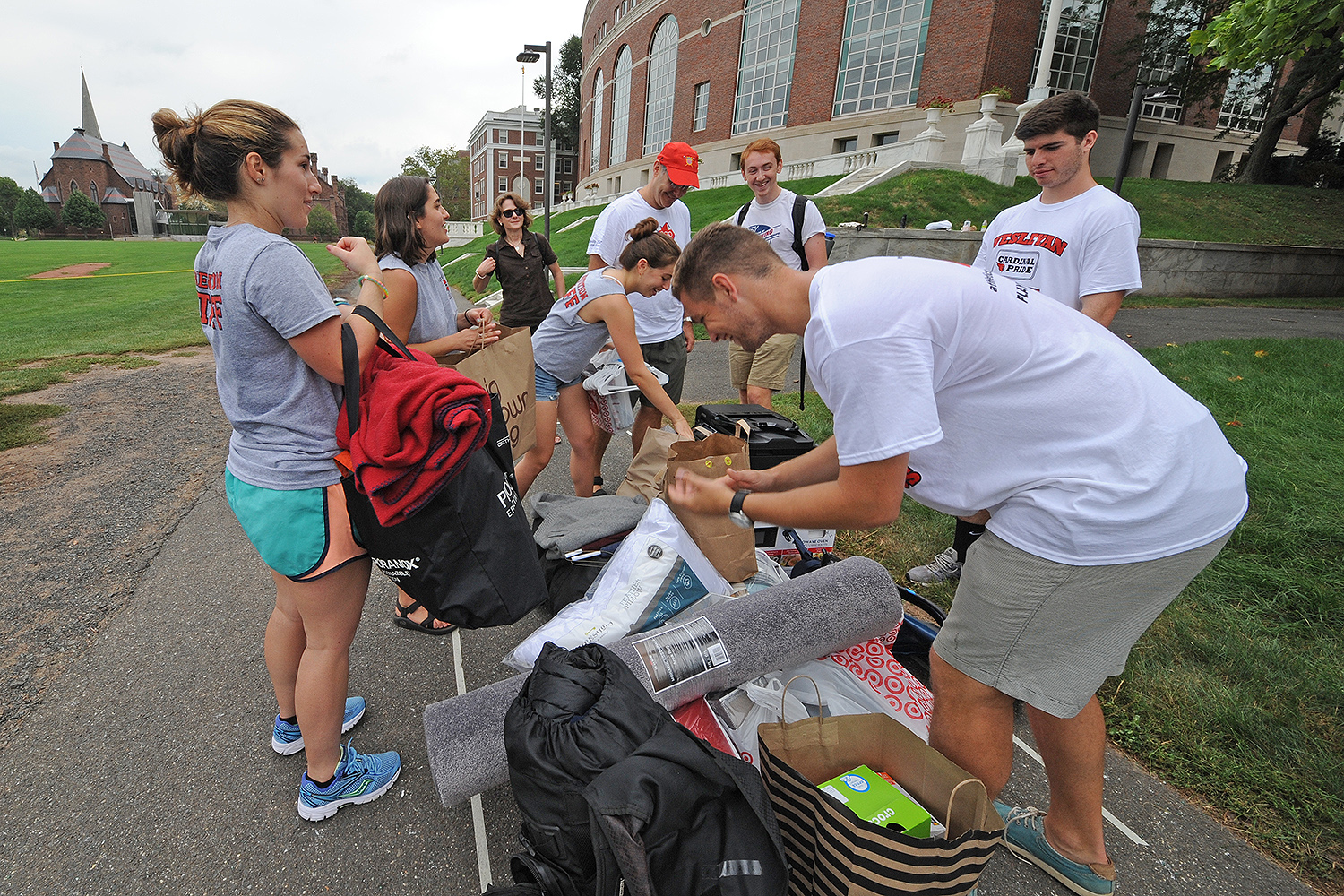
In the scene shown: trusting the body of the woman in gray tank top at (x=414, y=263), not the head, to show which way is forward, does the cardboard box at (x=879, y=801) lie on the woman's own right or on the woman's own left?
on the woman's own right

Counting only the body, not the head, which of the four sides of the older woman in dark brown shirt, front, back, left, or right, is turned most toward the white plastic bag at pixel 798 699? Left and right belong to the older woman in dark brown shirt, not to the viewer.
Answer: front

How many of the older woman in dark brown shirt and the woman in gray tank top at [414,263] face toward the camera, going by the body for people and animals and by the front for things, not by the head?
1

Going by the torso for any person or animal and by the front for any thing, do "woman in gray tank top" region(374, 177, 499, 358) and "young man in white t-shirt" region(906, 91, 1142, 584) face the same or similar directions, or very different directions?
very different directions

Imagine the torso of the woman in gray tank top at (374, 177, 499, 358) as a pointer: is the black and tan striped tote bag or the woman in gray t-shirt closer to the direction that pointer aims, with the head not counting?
the black and tan striped tote bag

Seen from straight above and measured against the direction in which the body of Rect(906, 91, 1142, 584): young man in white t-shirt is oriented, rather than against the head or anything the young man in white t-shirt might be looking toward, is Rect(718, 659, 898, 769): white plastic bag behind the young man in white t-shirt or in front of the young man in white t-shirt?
in front

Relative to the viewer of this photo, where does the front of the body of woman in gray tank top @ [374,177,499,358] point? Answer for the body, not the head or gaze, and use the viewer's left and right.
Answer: facing to the right of the viewer

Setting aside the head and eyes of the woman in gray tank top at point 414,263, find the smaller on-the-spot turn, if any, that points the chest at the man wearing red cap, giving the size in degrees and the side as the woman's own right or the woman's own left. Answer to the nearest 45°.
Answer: approximately 45° to the woman's own left

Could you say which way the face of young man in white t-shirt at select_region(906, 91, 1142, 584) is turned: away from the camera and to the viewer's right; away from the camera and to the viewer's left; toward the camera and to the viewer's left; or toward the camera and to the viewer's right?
toward the camera and to the viewer's left

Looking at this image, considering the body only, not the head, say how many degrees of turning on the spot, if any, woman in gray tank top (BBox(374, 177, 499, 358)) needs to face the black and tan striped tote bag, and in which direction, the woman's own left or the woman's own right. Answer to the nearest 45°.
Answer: approximately 45° to the woman's own right

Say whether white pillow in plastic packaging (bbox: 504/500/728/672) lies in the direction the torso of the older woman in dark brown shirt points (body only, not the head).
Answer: yes

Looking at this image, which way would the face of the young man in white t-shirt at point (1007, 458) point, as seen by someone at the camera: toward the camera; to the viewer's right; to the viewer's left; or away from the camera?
to the viewer's left

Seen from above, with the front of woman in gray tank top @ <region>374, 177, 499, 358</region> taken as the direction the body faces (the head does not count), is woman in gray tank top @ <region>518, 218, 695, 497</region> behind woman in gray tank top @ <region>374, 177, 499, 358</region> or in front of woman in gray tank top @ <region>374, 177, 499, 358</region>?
in front
